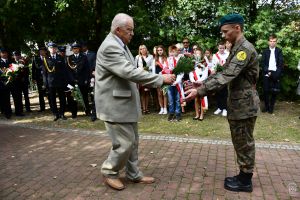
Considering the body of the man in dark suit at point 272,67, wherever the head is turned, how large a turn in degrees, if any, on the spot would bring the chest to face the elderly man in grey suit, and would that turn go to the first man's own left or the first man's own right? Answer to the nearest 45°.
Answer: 0° — they already face them

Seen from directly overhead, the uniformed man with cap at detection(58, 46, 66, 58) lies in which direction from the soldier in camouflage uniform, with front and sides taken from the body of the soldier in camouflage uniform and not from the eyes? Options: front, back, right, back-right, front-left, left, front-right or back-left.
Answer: front-right

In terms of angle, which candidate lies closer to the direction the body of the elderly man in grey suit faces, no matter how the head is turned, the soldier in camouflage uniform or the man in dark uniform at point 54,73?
the soldier in camouflage uniform

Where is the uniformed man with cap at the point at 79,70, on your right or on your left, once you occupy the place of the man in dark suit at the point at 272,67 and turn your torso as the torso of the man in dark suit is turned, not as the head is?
on your right

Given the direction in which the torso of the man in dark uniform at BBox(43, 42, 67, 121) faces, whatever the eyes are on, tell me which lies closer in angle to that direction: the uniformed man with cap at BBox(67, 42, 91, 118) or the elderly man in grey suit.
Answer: the elderly man in grey suit

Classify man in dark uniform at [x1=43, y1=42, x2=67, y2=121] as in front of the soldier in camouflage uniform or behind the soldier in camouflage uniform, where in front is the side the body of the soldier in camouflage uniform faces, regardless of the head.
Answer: in front

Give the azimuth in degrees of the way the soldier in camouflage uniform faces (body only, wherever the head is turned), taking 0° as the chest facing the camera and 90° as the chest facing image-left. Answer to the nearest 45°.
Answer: approximately 90°

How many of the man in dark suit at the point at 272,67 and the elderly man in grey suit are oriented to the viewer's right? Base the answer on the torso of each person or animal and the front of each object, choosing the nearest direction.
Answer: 1

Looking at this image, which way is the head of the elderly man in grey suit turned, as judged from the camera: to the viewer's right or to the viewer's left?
to the viewer's right

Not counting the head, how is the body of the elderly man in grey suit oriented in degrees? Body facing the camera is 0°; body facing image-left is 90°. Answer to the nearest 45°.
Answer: approximately 270°

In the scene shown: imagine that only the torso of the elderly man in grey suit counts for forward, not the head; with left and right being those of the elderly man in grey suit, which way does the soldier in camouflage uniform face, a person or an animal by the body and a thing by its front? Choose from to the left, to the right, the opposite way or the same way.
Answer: the opposite way

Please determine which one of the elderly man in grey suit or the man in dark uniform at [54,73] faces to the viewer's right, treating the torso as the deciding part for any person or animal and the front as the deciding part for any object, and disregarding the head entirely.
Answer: the elderly man in grey suit
